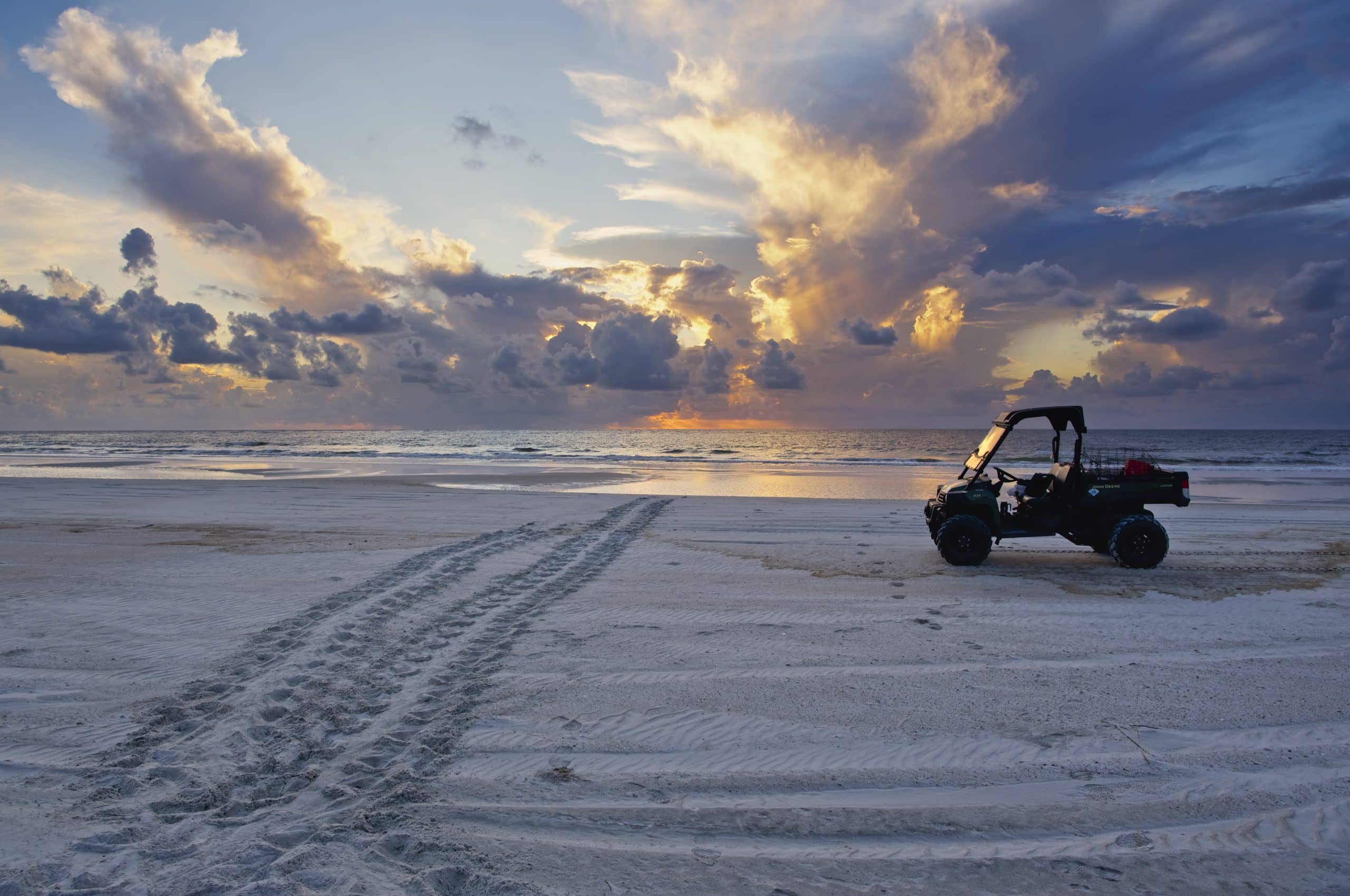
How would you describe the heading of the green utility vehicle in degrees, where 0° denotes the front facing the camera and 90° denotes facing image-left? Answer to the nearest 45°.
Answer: approximately 90°
